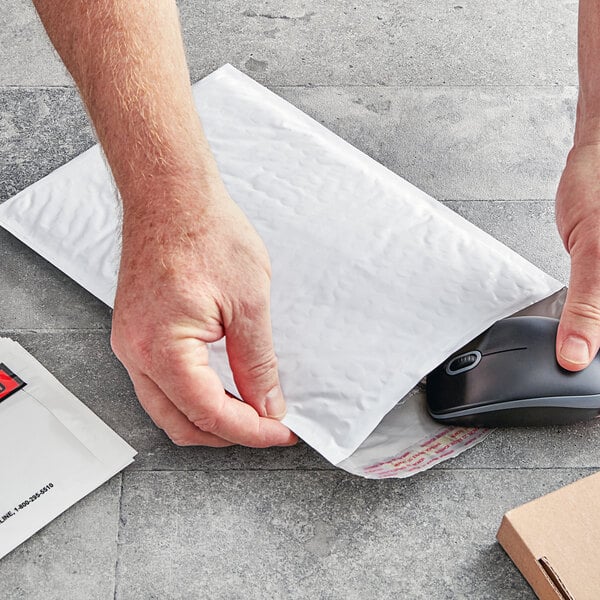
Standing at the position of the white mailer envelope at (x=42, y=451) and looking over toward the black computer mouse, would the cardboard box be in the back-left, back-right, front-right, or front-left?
front-right

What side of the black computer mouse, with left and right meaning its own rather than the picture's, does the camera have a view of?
left
